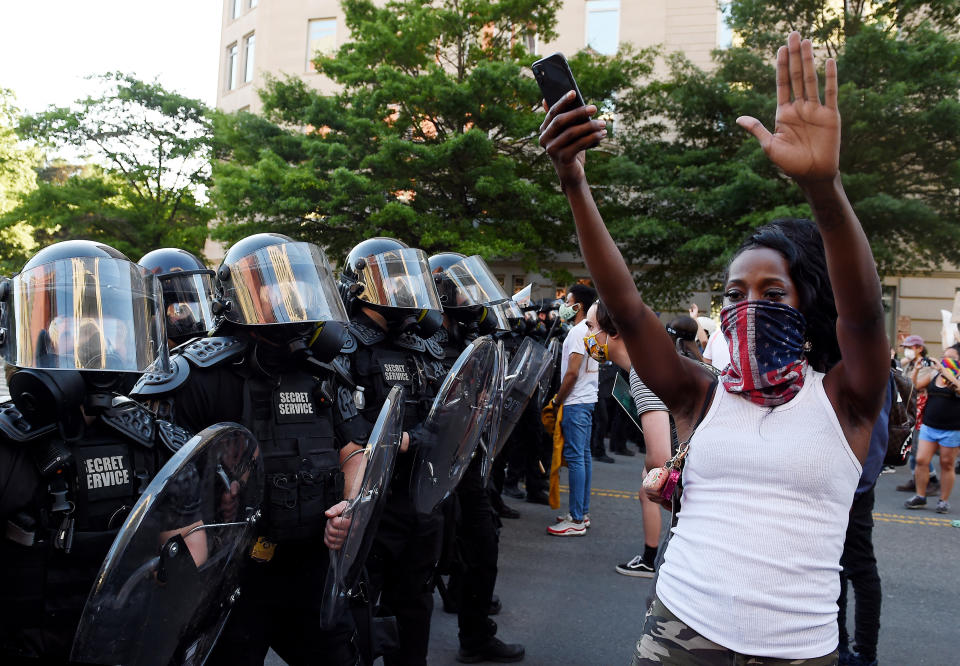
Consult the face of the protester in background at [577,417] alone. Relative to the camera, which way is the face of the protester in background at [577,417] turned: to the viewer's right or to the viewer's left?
to the viewer's left

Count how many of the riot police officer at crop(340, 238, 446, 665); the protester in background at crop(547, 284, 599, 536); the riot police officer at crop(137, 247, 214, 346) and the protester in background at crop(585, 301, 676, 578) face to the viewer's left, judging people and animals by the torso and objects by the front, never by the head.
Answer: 2

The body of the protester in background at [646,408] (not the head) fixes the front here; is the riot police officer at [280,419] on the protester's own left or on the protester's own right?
on the protester's own left

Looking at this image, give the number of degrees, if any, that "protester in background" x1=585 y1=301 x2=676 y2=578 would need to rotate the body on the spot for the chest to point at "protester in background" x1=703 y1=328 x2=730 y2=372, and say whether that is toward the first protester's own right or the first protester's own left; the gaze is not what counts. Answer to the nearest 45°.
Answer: approximately 90° to the first protester's own right

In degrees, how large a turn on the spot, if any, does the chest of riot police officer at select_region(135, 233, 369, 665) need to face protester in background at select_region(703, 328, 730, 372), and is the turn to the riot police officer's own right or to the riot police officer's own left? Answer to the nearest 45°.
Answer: approximately 90° to the riot police officer's own left

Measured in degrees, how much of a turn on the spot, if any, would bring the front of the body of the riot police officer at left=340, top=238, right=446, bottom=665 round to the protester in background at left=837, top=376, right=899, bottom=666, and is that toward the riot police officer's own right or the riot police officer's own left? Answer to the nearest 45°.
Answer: approximately 45° to the riot police officer's own left

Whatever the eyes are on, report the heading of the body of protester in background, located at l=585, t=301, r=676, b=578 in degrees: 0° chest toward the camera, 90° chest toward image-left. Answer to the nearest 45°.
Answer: approximately 90°
